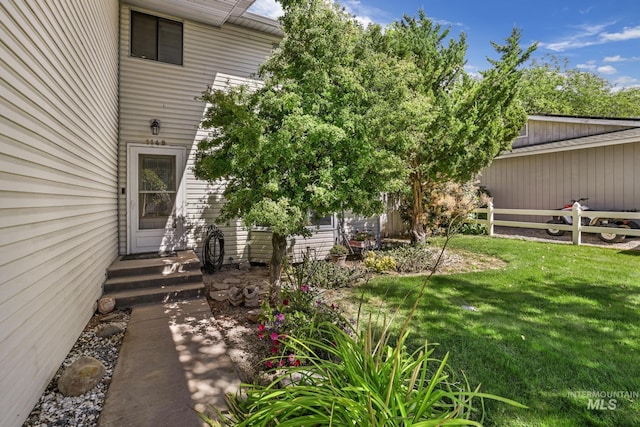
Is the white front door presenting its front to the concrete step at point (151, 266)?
yes

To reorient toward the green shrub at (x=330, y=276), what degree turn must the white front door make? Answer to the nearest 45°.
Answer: approximately 45° to its left

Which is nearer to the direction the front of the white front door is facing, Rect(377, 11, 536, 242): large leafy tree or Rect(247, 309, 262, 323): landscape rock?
the landscape rock

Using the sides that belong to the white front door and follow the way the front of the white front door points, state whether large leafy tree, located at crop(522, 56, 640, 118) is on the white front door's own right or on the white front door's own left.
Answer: on the white front door's own left

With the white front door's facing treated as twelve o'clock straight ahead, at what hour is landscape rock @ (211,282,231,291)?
The landscape rock is roughly at 11 o'clock from the white front door.

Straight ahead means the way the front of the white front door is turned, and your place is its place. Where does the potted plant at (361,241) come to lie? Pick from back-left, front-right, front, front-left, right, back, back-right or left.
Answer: left

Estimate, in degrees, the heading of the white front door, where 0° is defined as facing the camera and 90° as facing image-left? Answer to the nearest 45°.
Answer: approximately 0°

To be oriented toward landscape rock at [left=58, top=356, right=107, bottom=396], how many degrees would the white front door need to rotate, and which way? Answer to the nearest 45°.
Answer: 0° — it already faces it

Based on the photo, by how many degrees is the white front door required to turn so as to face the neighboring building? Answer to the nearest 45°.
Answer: approximately 90° to its left

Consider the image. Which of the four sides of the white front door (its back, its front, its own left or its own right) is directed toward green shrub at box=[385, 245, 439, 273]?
left
